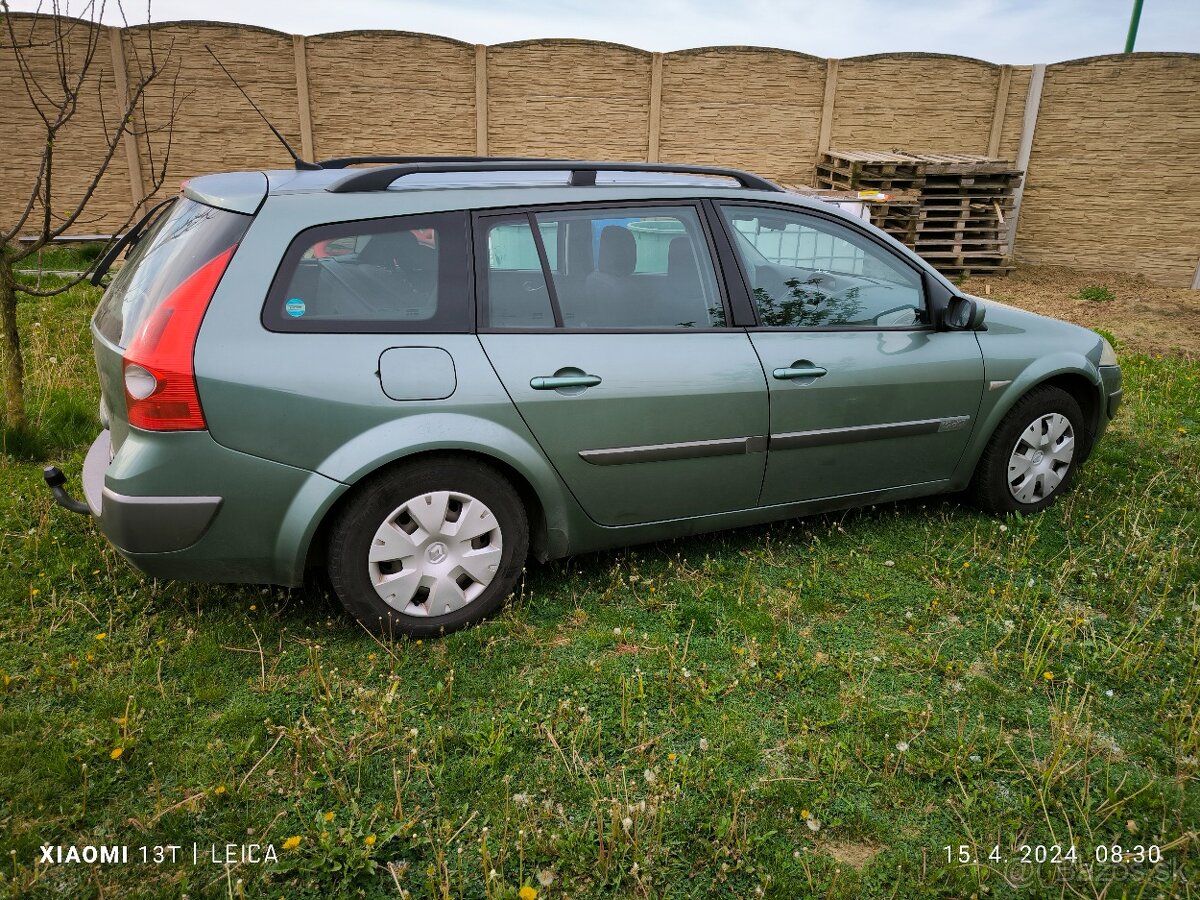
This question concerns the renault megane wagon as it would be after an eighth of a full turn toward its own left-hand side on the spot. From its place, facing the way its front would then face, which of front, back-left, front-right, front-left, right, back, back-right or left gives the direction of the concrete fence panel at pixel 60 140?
front-left

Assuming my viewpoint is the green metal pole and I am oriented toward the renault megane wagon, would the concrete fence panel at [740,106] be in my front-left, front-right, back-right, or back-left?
front-right

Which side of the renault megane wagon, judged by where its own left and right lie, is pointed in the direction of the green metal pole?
front

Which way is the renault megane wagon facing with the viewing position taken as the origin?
facing away from the viewer and to the right of the viewer

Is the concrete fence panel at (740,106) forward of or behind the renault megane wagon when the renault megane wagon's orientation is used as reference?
forward

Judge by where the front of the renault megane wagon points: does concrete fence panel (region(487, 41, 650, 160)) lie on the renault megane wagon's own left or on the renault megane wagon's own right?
on the renault megane wagon's own left

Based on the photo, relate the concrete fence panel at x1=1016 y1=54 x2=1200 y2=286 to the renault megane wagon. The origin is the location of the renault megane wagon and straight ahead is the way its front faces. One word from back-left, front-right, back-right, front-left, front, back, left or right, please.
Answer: front

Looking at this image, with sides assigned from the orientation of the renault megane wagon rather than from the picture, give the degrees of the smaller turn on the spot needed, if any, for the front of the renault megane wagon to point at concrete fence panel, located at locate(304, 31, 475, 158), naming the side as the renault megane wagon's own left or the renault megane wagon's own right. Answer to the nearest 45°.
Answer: approximately 45° to the renault megane wagon's own left
